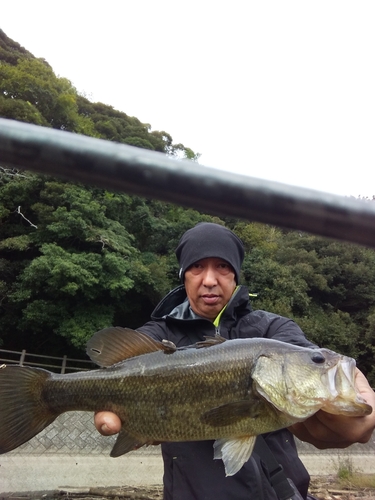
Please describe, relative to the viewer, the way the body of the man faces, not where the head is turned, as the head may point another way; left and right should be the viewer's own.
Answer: facing the viewer

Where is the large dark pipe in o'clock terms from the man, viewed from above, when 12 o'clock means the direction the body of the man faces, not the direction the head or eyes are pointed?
The large dark pipe is roughly at 12 o'clock from the man.
